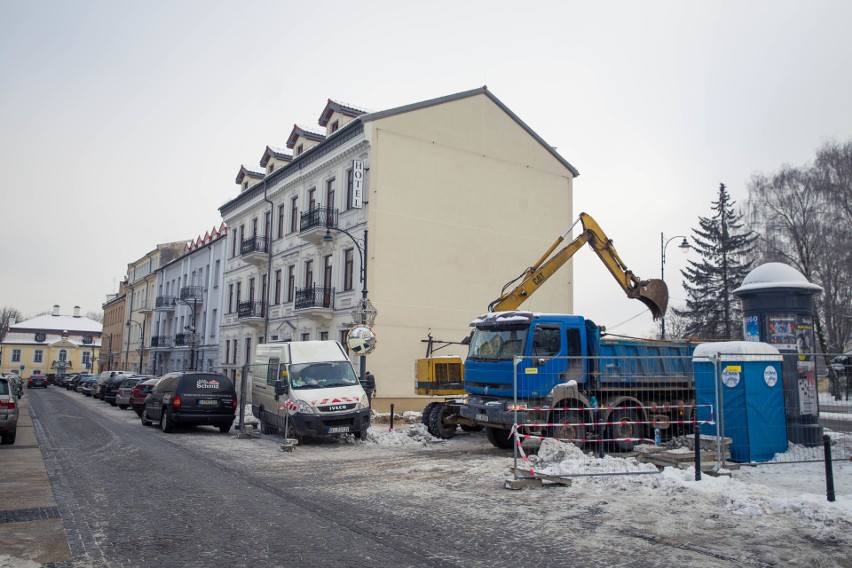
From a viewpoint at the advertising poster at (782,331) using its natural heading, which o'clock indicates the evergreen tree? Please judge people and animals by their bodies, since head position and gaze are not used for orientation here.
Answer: The evergreen tree is roughly at 6 o'clock from the advertising poster.

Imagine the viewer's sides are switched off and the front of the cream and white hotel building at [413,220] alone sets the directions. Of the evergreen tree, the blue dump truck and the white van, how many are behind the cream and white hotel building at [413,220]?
1

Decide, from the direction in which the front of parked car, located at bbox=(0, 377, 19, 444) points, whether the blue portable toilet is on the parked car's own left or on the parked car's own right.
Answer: on the parked car's own right

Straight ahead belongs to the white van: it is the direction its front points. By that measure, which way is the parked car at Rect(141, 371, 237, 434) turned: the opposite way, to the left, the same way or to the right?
the opposite way

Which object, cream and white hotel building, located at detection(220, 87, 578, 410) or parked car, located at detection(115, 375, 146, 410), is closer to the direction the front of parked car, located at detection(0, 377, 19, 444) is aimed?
the parked car

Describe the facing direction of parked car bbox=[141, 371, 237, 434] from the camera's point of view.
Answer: facing away from the viewer and to the left of the viewer

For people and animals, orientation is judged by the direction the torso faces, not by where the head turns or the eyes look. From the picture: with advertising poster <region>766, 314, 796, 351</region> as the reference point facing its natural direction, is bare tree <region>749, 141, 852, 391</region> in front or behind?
behind

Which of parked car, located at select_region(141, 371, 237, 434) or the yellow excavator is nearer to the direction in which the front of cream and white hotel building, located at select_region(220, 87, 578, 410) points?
the parked car

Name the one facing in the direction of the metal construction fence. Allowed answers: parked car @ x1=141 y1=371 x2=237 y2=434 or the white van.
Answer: the white van

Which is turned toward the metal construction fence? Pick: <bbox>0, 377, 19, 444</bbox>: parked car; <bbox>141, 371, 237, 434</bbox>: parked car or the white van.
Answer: the white van
